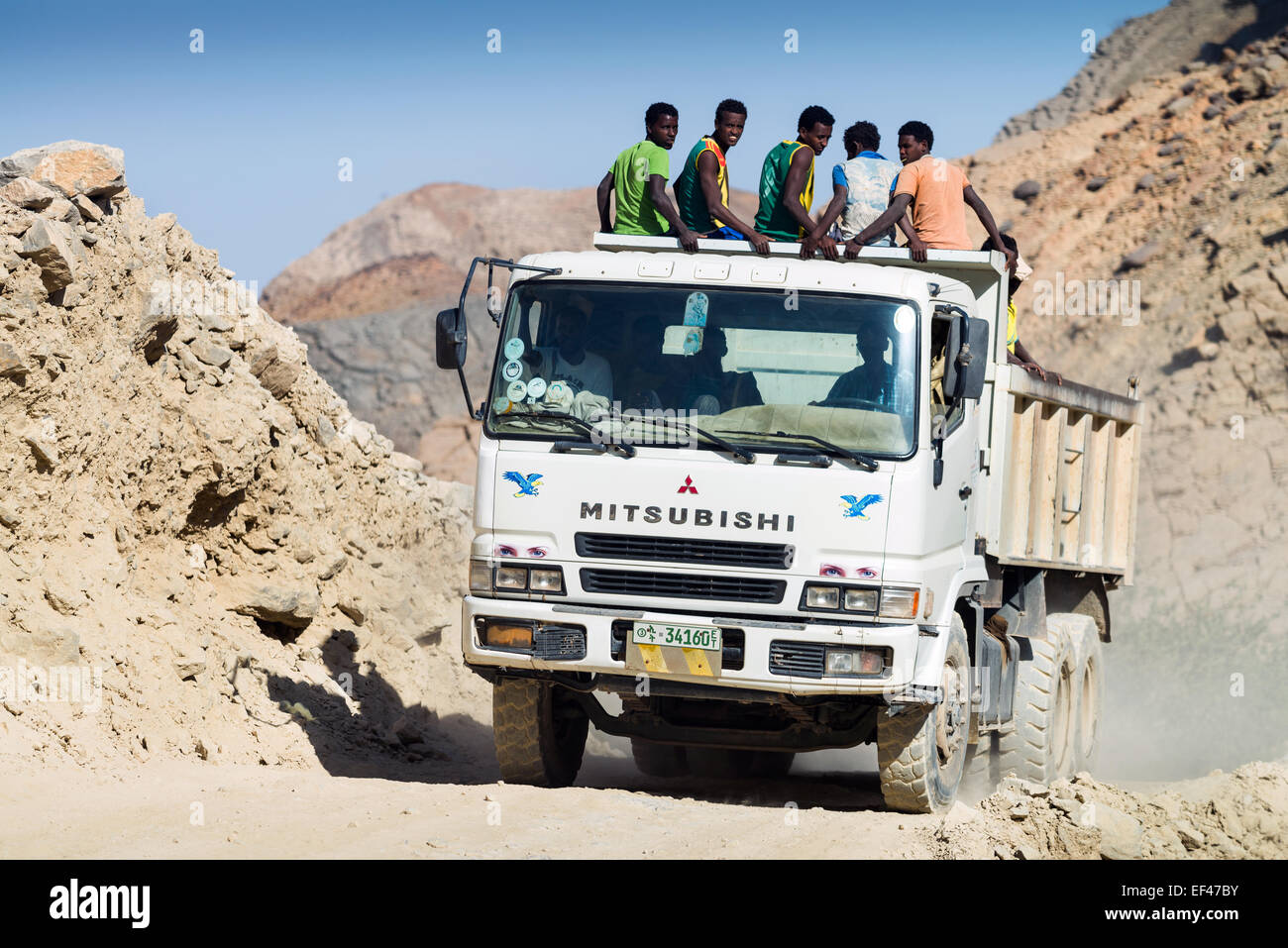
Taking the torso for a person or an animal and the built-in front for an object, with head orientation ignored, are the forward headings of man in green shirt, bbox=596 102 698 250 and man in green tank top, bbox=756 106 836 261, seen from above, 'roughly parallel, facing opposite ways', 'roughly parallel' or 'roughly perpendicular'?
roughly parallel

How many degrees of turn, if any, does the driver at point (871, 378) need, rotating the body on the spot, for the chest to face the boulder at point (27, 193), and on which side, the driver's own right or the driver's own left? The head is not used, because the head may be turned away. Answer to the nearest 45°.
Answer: approximately 90° to the driver's own right

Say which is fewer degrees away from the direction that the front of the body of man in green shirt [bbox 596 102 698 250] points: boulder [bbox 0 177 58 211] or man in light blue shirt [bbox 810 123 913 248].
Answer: the man in light blue shirt

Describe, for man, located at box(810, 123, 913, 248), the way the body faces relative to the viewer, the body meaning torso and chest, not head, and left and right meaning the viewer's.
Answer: facing away from the viewer

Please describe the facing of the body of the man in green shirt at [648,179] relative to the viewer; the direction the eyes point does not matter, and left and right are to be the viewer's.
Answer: facing away from the viewer and to the right of the viewer

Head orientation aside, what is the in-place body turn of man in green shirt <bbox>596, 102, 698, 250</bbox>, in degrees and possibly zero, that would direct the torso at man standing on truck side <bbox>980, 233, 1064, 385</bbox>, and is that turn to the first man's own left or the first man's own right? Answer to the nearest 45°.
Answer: approximately 45° to the first man's own right

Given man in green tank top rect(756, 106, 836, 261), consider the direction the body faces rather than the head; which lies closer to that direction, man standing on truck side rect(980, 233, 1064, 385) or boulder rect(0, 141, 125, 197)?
the man standing on truck side

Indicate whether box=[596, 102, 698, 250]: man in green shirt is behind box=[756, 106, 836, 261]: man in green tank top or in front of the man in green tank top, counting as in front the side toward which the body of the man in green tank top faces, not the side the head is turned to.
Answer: behind

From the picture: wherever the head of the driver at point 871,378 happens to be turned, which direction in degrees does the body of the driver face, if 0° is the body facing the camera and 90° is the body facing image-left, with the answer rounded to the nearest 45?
approximately 0°

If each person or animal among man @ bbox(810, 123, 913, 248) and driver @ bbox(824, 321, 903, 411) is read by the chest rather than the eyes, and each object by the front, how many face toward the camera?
1

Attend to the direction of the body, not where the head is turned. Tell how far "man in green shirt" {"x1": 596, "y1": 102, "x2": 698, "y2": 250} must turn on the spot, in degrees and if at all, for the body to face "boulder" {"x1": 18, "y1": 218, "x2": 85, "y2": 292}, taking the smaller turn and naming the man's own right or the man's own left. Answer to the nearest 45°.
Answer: approximately 135° to the man's own left

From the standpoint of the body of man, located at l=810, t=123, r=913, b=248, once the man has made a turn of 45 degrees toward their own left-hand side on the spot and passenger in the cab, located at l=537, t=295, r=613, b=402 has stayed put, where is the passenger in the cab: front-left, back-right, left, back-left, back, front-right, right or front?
left

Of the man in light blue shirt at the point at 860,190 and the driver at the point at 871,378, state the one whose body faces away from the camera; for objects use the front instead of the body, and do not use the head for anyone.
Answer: the man in light blue shirt

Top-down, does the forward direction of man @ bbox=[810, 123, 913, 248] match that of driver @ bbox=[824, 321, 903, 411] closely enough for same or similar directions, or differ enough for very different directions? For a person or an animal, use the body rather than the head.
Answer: very different directions
